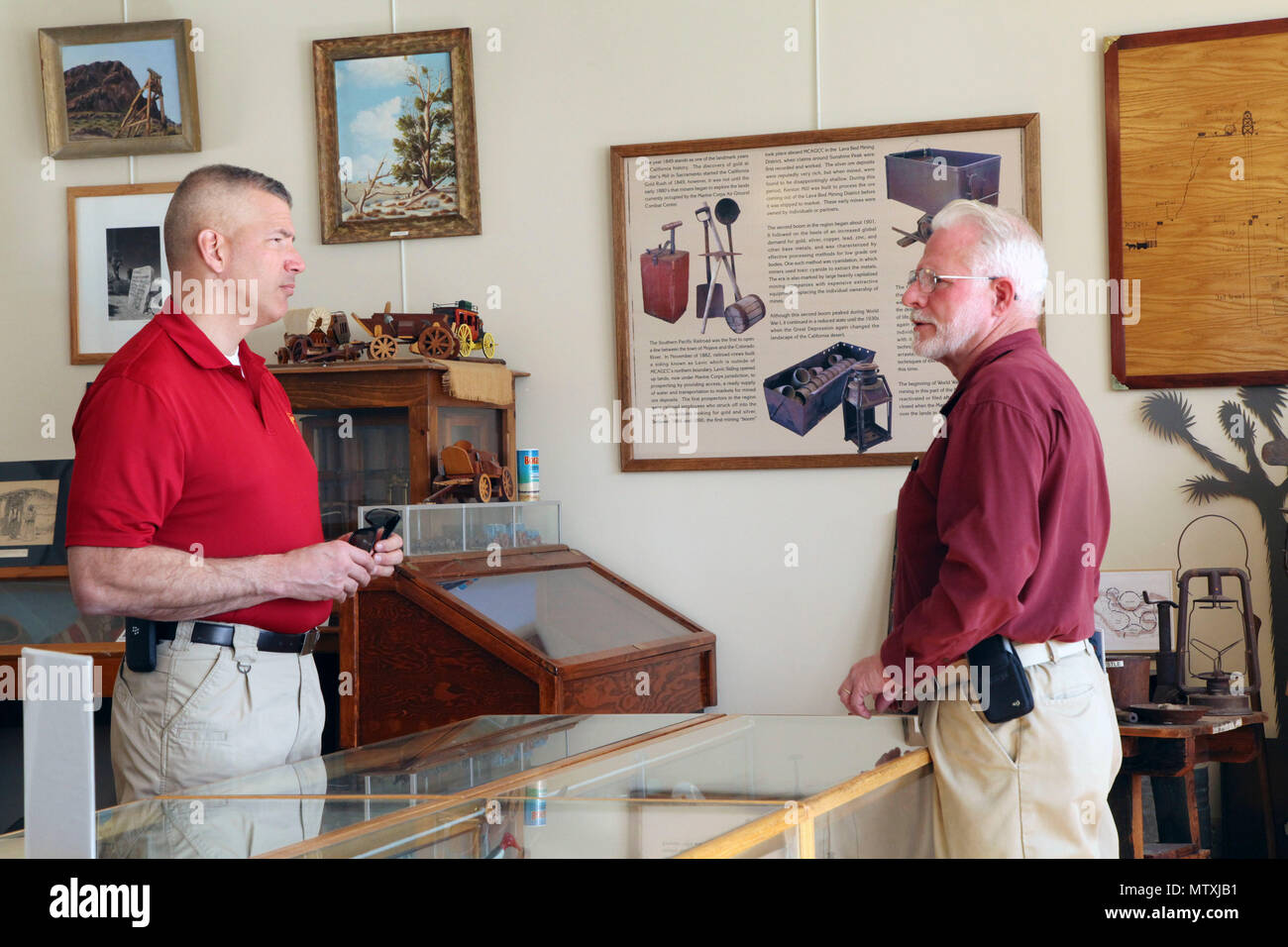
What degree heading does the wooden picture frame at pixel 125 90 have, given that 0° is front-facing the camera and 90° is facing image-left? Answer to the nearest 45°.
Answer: approximately 0°

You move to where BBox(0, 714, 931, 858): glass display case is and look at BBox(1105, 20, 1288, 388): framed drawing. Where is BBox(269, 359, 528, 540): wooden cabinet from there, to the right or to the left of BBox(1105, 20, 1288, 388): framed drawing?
left

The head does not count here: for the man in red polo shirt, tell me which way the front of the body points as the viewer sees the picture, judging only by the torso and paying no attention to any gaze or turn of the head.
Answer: to the viewer's right

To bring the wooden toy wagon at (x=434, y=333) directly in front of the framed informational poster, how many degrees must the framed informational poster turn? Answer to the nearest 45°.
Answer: approximately 90° to its right

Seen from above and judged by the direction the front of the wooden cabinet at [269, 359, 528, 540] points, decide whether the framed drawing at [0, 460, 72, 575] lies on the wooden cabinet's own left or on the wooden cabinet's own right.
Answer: on the wooden cabinet's own right

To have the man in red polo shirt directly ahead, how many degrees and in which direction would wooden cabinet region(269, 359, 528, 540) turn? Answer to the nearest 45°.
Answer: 0° — it already faces them

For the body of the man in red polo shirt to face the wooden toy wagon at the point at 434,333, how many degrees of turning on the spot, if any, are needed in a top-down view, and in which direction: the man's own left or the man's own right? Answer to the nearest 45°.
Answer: approximately 90° to the man's own left

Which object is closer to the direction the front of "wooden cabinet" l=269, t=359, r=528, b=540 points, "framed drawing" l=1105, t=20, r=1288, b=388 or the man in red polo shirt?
the man in red polo shirt

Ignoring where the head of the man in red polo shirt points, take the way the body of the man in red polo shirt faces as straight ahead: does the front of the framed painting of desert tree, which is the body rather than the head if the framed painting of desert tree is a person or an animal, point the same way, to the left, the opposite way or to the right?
to the right

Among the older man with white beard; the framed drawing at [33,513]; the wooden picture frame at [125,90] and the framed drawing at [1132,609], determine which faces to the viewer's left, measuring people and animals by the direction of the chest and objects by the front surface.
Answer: the older man with white beard
